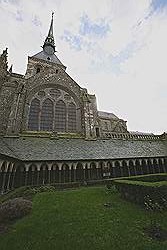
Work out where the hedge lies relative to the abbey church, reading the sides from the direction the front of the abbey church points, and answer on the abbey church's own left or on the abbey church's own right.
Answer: on the abbey church's own left

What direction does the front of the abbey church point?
to the viewer's right
